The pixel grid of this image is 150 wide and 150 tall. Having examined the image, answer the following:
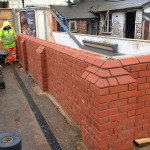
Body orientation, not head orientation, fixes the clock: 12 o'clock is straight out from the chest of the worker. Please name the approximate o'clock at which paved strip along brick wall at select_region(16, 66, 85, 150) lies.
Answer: The paved strip along brick wall is roughly at 12 o'clock from the worker.

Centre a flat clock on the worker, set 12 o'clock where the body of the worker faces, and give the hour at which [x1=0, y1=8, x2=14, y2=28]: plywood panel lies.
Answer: The plywood panel is roughly at 6 o'clock from the worker.

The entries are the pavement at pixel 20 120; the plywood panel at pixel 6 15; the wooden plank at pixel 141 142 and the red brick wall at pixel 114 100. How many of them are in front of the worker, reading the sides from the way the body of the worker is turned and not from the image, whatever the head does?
3

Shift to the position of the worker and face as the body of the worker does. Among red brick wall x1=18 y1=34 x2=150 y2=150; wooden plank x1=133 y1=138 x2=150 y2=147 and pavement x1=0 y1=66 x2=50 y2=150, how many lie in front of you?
3

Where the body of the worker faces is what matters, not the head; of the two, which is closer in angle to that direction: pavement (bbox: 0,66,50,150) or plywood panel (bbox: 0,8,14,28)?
the pavement

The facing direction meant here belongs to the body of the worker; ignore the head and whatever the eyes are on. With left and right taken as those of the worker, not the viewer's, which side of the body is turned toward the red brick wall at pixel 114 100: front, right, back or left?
front

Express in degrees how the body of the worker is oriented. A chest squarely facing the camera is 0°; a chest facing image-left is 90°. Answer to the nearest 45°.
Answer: approximately 0°

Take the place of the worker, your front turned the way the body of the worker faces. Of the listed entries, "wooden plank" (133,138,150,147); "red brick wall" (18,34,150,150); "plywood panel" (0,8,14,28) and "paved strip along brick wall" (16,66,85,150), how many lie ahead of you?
3

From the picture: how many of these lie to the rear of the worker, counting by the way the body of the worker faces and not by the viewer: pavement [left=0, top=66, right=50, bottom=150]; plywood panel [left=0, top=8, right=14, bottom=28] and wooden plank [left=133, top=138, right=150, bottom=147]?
1

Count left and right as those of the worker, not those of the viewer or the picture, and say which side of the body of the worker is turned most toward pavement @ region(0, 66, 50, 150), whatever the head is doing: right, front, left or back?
front

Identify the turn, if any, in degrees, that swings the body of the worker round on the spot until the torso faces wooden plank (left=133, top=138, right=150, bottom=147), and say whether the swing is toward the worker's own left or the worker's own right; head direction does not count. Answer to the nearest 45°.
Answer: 0° — they already face it
